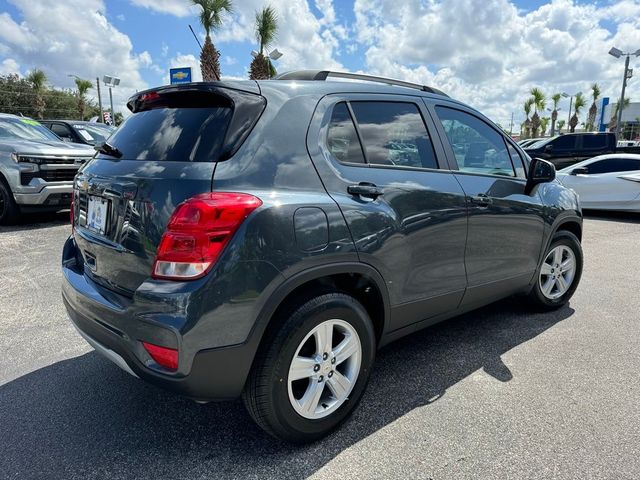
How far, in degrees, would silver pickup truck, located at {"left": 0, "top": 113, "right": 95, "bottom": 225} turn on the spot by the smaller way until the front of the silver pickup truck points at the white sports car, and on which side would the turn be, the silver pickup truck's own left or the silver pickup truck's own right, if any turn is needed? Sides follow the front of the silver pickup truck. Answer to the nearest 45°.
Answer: approximately 45° to the silver pickup truck's own left

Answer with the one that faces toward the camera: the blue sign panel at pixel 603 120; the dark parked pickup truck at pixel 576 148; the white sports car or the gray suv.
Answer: the blue sign panel

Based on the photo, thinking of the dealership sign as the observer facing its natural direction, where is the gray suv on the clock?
The gray suv is roughly at 12 o'clock from the dealership sign.

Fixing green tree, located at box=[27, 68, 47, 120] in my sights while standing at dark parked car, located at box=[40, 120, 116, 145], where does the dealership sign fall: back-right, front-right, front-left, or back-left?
front-right

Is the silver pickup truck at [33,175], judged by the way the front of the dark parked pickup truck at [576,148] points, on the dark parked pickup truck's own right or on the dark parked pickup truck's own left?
on the dark parked pickup truck's own left

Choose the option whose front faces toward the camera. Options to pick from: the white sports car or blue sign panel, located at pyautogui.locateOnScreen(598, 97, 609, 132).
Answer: the blue sign panel

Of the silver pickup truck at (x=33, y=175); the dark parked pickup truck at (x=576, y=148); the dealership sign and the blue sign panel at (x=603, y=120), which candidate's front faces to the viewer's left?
the dark parked pickup truck

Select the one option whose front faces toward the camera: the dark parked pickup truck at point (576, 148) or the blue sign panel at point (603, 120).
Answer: the blue sign panel

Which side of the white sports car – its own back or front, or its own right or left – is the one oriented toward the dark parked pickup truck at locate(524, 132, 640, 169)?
right

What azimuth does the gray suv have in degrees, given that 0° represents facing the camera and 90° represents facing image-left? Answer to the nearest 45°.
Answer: approximately 225°

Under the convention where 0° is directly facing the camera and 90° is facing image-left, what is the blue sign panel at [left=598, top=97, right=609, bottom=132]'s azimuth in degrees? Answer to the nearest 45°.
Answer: approximately 0°

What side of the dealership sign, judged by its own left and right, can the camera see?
front

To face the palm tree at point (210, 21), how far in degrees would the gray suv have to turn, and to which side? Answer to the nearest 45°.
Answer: approximately 45° to its left

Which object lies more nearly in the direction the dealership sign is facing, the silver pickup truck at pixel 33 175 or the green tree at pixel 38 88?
the silver pickup truck

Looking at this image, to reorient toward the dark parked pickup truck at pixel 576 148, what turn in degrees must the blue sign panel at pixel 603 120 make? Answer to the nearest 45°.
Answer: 0° — it already faces it

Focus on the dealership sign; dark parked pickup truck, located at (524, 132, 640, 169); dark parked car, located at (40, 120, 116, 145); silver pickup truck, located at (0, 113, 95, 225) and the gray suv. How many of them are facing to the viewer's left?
1

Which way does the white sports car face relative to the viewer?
to the viewer's left
